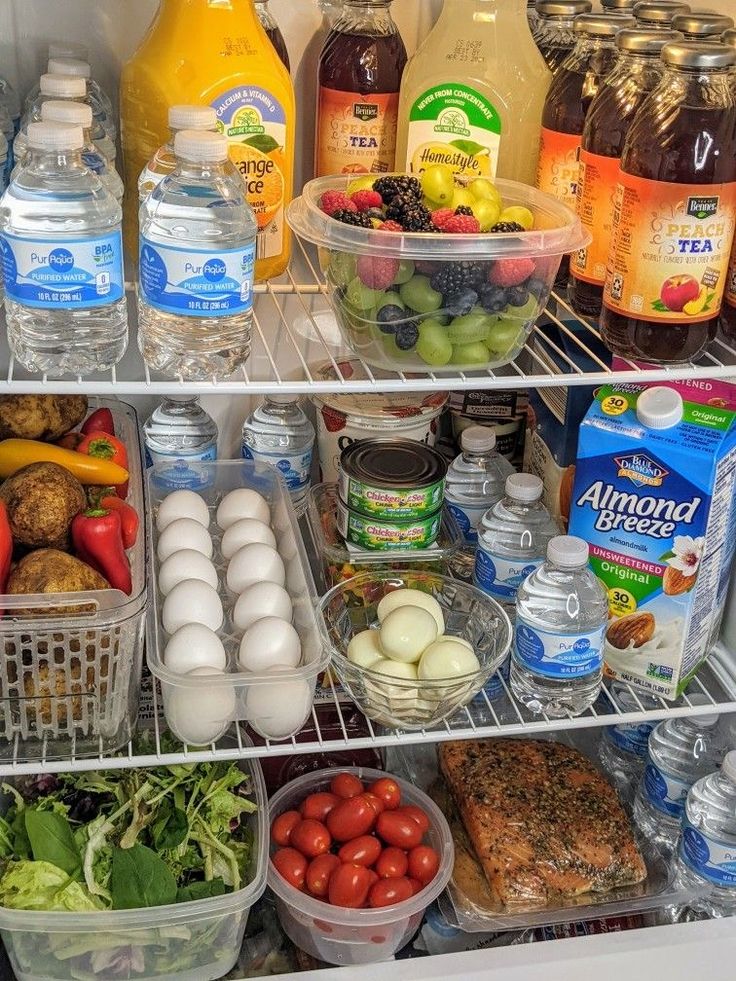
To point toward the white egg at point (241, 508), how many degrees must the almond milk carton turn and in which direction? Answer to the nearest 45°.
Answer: approximately 90° to its right

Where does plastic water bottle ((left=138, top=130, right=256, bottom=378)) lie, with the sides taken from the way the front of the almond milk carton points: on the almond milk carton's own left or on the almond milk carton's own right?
on the almond milk carton's own right

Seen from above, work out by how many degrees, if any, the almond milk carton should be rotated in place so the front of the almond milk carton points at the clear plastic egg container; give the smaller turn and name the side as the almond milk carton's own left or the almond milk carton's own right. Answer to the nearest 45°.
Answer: approximately 45° to the almond milk carton's own right

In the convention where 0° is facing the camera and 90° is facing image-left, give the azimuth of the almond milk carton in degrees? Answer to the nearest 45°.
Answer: approximately 0°

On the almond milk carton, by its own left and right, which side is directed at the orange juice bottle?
right
